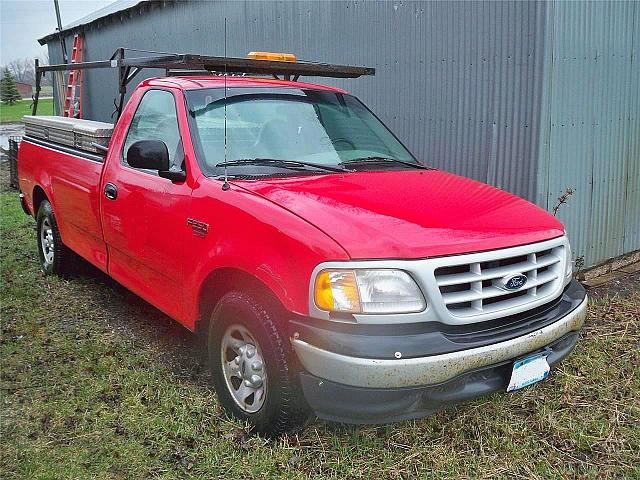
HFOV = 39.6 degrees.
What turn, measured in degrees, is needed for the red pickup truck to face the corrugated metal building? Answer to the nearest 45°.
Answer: approximately 90° to its left

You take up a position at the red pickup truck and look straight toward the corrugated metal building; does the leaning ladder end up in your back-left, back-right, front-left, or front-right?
front-left

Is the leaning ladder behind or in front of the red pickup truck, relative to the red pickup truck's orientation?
behind
